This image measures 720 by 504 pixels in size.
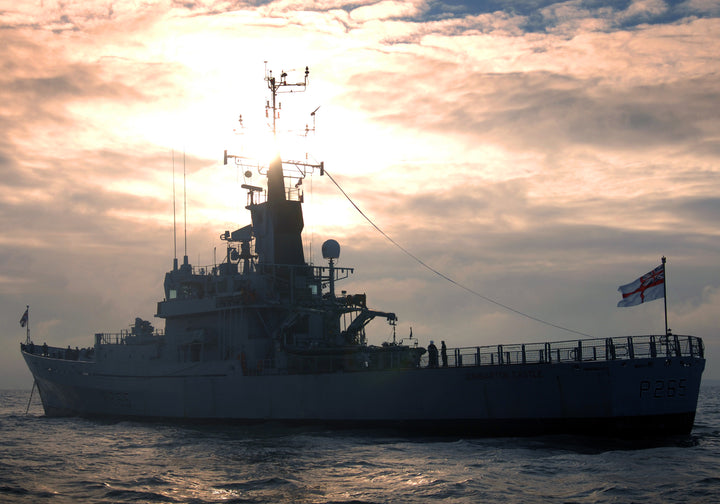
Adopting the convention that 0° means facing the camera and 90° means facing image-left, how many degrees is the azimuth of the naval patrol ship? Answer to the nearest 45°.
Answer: approximately 135°
